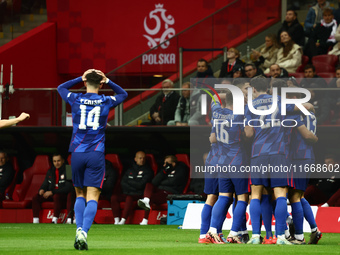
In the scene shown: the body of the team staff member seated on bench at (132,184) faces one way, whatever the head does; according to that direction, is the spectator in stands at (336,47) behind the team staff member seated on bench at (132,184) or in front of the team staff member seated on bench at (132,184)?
behind

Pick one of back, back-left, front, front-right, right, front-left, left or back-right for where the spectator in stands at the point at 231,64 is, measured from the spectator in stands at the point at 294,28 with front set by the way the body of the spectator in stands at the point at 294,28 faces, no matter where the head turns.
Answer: front

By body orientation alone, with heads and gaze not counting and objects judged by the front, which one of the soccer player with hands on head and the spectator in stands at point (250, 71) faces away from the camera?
the soccer player with hands on head

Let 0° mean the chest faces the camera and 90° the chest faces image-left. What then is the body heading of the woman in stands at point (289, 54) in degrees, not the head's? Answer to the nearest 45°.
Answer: approximately 45°

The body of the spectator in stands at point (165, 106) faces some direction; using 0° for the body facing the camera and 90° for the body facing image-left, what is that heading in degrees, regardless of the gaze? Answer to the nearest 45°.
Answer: approximately 45°

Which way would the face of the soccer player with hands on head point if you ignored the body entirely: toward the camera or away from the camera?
away from the camera

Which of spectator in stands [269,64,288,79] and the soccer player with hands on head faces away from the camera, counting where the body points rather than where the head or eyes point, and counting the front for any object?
the soccer player with hands on head

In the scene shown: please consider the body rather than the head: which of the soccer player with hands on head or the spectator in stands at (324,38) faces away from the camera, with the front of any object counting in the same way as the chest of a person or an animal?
the soccer player with hands on head

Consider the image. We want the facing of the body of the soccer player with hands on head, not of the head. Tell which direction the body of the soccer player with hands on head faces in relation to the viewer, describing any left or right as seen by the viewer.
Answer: facing away from the viewer

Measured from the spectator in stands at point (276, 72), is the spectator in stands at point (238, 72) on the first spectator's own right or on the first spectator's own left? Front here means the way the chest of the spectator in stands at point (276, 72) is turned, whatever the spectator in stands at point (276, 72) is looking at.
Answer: on the first spectator's own right

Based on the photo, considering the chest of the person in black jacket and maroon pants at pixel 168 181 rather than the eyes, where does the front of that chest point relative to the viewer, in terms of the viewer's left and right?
facing the viewer and to the left of the viewer

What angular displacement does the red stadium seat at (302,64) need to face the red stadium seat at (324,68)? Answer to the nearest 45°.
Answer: approximately 135° to its left

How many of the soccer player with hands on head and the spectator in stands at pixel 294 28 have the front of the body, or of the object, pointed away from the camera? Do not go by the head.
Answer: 1

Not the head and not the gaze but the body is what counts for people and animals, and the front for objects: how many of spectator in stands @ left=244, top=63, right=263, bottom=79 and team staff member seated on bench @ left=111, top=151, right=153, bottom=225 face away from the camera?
0

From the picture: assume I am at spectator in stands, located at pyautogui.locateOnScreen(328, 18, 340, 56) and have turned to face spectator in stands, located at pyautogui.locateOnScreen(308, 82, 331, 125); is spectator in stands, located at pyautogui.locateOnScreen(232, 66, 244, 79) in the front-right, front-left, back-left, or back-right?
front-right

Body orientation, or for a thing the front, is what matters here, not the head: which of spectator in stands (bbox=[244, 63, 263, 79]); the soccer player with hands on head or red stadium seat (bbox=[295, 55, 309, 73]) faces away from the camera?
the soccer player with hands on head
